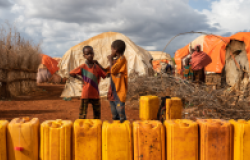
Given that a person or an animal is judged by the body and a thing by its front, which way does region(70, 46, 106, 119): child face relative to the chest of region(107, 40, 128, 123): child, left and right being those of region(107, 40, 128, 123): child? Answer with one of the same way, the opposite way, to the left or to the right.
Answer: to the left

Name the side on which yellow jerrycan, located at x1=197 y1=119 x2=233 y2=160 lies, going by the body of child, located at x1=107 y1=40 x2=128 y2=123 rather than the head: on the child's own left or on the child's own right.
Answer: on the child's own left

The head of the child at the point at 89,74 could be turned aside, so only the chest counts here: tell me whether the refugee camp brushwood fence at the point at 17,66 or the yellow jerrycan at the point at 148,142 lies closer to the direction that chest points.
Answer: the yellow jerrycan

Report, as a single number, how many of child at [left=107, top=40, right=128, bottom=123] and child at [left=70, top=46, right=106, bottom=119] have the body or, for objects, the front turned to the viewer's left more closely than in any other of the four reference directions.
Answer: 1

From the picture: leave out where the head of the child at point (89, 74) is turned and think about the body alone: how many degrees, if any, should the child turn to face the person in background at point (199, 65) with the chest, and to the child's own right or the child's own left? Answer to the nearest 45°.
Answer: approximately 135° to the child's own left

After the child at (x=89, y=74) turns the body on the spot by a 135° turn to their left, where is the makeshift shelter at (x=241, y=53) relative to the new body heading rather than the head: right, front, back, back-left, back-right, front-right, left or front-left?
front

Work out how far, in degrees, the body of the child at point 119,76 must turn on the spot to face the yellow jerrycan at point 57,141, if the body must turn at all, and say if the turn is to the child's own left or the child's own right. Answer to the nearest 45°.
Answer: approximately 45° to the child's own left

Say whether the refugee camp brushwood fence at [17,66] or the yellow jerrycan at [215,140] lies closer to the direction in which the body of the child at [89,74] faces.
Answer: the yellow jerrycan

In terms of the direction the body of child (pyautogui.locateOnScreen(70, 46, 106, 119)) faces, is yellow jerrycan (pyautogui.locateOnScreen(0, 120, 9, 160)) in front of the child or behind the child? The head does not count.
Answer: in front

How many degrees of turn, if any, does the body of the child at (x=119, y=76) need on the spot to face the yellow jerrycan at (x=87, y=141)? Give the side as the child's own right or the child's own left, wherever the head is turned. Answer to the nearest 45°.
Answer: approximately 90° to the child's own left

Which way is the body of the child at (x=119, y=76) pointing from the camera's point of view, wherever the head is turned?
to the viewer's left
